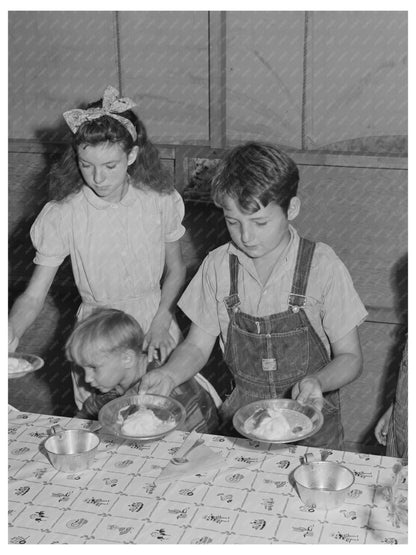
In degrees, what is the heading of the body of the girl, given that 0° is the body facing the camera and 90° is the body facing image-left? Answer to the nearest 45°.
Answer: approximately 0°

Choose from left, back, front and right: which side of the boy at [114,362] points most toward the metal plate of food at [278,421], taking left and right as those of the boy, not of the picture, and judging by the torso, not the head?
left

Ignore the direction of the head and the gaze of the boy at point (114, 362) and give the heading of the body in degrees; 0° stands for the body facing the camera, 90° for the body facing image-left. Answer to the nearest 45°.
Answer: approximately 45°

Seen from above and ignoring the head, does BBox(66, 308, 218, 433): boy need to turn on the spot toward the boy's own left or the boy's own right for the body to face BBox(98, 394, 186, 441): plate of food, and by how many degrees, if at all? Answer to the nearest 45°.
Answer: approximately 45° to the boy's own left
